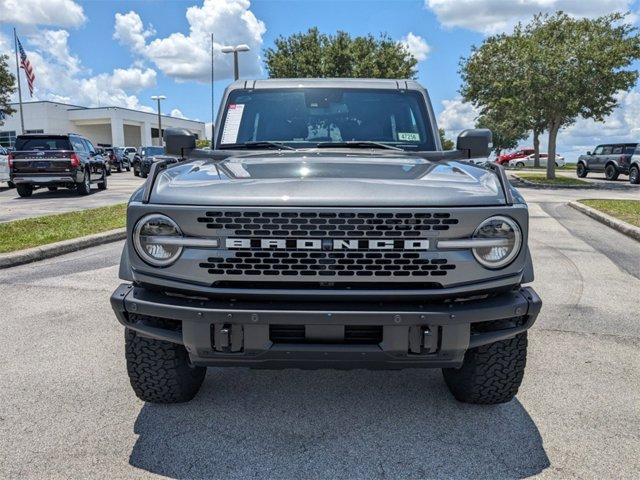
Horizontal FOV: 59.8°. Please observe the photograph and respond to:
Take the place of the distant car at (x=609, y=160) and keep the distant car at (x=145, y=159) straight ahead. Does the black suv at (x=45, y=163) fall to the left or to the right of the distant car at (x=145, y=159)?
left

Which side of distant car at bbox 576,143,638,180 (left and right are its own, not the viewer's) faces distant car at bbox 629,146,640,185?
back

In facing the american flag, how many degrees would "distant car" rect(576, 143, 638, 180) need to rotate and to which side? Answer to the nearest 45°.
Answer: approximately 45° to its left

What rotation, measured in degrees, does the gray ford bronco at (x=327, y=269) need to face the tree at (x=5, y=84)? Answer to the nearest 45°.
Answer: approximately 135° to its right

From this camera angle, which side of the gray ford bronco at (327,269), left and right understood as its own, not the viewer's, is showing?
front

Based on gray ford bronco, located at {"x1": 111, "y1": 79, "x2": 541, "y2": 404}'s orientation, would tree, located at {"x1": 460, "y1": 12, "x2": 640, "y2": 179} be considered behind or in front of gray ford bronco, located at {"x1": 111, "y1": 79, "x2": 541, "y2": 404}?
behind

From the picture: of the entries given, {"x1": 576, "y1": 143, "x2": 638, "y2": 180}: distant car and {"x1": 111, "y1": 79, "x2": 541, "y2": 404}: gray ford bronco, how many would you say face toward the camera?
1

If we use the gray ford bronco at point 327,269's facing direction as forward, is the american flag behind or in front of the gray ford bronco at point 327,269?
behind

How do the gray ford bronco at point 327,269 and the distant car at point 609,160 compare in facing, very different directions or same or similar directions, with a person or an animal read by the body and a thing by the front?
very different directions

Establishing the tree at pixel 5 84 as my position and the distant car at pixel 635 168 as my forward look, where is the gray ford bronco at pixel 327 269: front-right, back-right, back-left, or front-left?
front-right

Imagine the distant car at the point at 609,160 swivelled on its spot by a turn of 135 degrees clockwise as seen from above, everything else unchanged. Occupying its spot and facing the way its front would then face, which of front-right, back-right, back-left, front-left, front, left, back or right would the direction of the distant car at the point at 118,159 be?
back

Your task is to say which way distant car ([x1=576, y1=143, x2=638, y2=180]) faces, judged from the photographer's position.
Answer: facing away from the viewer and to the left of the viewer

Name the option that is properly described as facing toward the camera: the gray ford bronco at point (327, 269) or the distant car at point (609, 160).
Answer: the gray ford bronco
